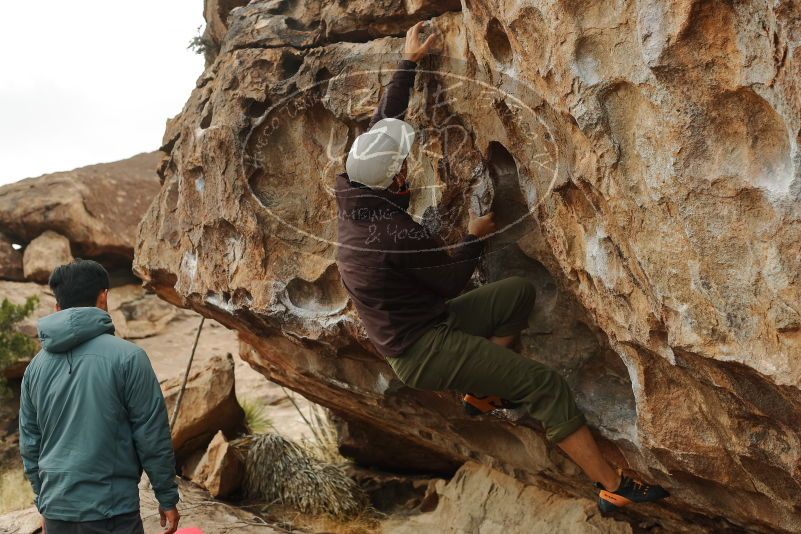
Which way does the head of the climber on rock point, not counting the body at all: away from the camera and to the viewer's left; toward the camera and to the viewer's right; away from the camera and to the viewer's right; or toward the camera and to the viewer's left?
away from the camera and to the viewer's right

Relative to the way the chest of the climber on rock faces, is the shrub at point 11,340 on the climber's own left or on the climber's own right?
on the climber's own left

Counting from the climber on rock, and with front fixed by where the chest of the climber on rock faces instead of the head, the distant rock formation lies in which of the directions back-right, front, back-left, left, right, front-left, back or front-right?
left

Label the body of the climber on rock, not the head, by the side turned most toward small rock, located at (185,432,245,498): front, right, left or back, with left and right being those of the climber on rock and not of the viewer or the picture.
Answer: left

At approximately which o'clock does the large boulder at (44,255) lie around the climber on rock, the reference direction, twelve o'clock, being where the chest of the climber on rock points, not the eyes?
The large boulder is roughly at 9 o'clock from the climber on rock.

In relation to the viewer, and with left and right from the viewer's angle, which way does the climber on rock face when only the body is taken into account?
facing away from the viewer and to the right of the viewer

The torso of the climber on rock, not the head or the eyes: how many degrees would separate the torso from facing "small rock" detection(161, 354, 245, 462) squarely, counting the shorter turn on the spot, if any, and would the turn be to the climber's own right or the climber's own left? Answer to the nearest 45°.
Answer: approximately 90° to the climber's own left
